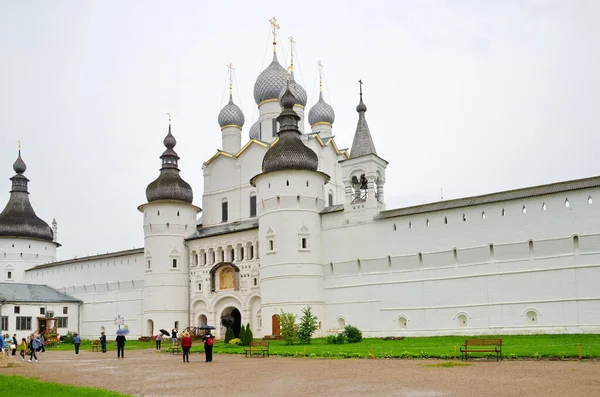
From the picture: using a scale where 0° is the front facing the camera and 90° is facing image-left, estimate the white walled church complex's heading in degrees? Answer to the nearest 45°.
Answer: approximately 45°

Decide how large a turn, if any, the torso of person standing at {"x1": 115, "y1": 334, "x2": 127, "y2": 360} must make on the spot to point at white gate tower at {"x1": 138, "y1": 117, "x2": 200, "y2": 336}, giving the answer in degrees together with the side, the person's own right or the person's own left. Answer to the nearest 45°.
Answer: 0° — they already face it

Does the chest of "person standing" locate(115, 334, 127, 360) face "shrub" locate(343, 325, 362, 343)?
no

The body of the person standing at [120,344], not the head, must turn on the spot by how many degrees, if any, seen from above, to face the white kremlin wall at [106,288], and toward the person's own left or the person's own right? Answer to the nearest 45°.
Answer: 0° — they already face it
